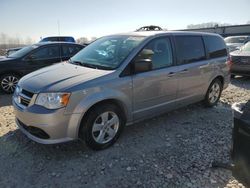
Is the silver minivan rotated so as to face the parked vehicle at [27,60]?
no

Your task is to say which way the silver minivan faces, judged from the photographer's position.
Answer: facing the viewer and to the left of the viewer

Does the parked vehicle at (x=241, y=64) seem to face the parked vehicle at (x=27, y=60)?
no

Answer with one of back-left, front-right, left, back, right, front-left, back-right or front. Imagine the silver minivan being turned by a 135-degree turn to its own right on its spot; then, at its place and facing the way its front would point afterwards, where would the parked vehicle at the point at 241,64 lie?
front-right
